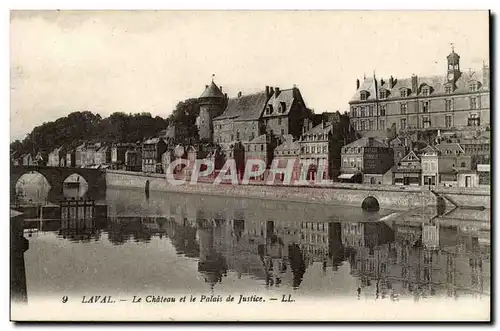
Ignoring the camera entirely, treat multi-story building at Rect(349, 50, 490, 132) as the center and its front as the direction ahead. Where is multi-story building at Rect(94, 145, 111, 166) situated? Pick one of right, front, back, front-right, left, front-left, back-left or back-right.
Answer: front-right

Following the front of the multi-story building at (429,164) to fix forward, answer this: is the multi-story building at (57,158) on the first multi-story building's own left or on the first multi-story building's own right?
on the first multi-story building's own right

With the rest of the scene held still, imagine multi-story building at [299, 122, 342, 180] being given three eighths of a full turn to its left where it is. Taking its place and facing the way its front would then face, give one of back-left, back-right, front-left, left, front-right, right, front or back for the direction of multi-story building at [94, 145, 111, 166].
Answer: back

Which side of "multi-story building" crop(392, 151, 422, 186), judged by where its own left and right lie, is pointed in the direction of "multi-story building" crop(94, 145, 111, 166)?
right

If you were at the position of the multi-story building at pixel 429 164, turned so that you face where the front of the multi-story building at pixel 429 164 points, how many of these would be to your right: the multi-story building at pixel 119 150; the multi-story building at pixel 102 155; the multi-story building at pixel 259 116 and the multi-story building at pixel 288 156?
4

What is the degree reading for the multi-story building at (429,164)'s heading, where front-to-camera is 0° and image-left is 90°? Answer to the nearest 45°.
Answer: approximately 0°

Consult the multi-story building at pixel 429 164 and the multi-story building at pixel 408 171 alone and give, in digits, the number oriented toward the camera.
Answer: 2

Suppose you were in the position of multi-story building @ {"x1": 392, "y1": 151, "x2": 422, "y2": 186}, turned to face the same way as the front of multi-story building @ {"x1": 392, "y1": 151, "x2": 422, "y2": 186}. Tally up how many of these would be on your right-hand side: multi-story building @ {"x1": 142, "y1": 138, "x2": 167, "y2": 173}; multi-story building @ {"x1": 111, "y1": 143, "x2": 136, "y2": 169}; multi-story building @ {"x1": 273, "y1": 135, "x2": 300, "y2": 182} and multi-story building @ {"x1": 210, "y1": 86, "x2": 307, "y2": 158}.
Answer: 4

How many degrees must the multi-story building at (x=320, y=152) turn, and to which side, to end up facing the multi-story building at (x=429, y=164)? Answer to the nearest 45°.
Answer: approximately 135° to its left
